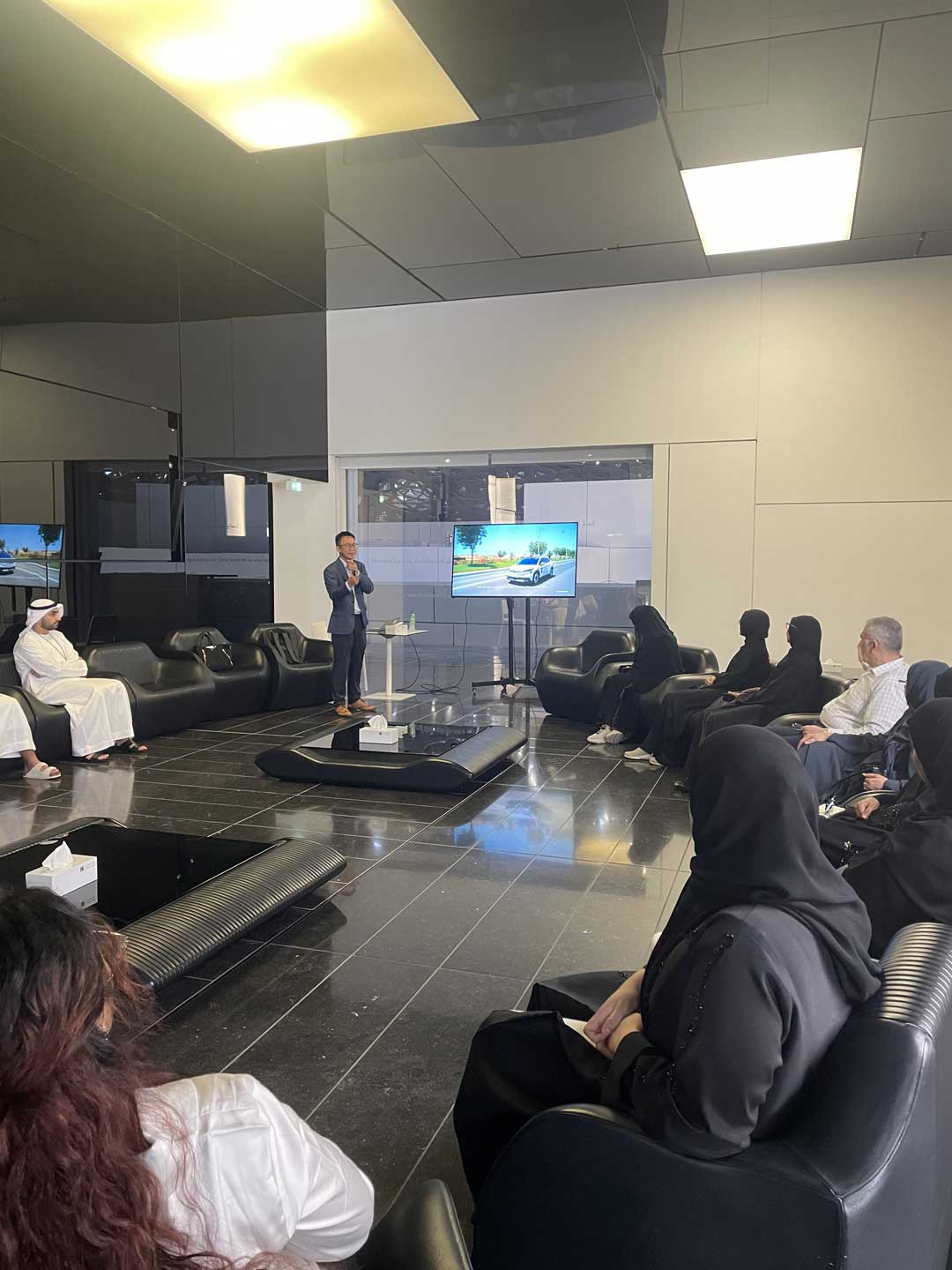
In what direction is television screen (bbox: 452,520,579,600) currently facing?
toward the camera

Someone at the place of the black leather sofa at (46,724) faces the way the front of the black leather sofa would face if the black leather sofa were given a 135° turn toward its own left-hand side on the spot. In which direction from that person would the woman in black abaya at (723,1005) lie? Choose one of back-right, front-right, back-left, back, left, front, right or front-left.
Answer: back

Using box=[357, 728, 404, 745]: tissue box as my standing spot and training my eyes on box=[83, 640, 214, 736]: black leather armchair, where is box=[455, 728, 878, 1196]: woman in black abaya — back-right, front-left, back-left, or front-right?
back-left

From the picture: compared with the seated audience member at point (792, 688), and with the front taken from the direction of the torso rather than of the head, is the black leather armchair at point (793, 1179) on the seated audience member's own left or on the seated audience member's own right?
on the seated audience member's own left

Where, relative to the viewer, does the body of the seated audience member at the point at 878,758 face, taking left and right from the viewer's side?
facing to the left of the viewer

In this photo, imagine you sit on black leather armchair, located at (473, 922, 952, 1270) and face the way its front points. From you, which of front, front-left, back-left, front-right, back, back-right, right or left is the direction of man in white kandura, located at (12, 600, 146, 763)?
front

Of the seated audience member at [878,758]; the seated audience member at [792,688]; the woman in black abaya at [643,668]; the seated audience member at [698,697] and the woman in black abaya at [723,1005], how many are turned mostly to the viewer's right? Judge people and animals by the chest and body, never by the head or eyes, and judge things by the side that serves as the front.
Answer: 0

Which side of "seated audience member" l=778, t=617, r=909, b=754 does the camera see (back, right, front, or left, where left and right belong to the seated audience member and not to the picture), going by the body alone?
left

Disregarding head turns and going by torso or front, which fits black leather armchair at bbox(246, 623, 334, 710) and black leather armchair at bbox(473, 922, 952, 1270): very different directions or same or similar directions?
very different directions

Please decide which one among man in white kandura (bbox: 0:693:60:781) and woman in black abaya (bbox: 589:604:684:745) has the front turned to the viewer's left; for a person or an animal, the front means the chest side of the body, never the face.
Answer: the woman in black abaya

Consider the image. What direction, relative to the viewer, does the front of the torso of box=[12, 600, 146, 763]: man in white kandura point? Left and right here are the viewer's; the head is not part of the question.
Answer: facing the viewer and to the right of the viewer

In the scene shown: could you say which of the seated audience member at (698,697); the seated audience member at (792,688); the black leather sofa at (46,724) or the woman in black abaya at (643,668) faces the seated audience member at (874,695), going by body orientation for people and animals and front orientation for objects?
the black leather sofa

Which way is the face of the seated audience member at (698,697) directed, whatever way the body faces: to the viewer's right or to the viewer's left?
to the viewer's left

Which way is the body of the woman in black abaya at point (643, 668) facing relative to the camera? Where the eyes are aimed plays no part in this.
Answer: to the viewer's left

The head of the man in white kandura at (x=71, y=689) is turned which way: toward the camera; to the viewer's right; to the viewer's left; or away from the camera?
to the viewer's right
